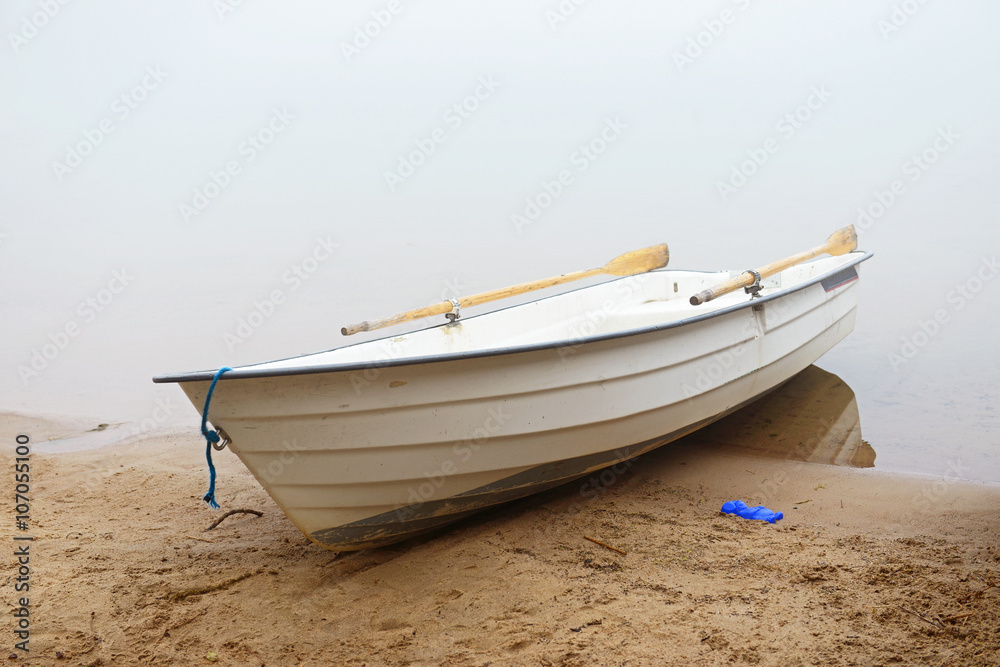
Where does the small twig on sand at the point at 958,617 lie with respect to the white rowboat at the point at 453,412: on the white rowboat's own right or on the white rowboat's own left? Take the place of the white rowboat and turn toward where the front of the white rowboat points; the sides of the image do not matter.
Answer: on the white rowboat's own left

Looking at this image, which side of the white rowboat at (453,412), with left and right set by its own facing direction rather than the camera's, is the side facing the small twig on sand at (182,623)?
front

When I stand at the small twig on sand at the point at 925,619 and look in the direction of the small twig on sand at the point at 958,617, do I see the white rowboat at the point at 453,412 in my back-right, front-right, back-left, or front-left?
back-left

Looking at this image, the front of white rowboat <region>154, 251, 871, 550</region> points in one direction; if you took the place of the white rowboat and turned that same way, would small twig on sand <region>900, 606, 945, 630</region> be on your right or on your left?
on your left

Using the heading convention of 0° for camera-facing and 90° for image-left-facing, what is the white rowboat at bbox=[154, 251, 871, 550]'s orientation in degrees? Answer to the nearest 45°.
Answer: approximately 45°
